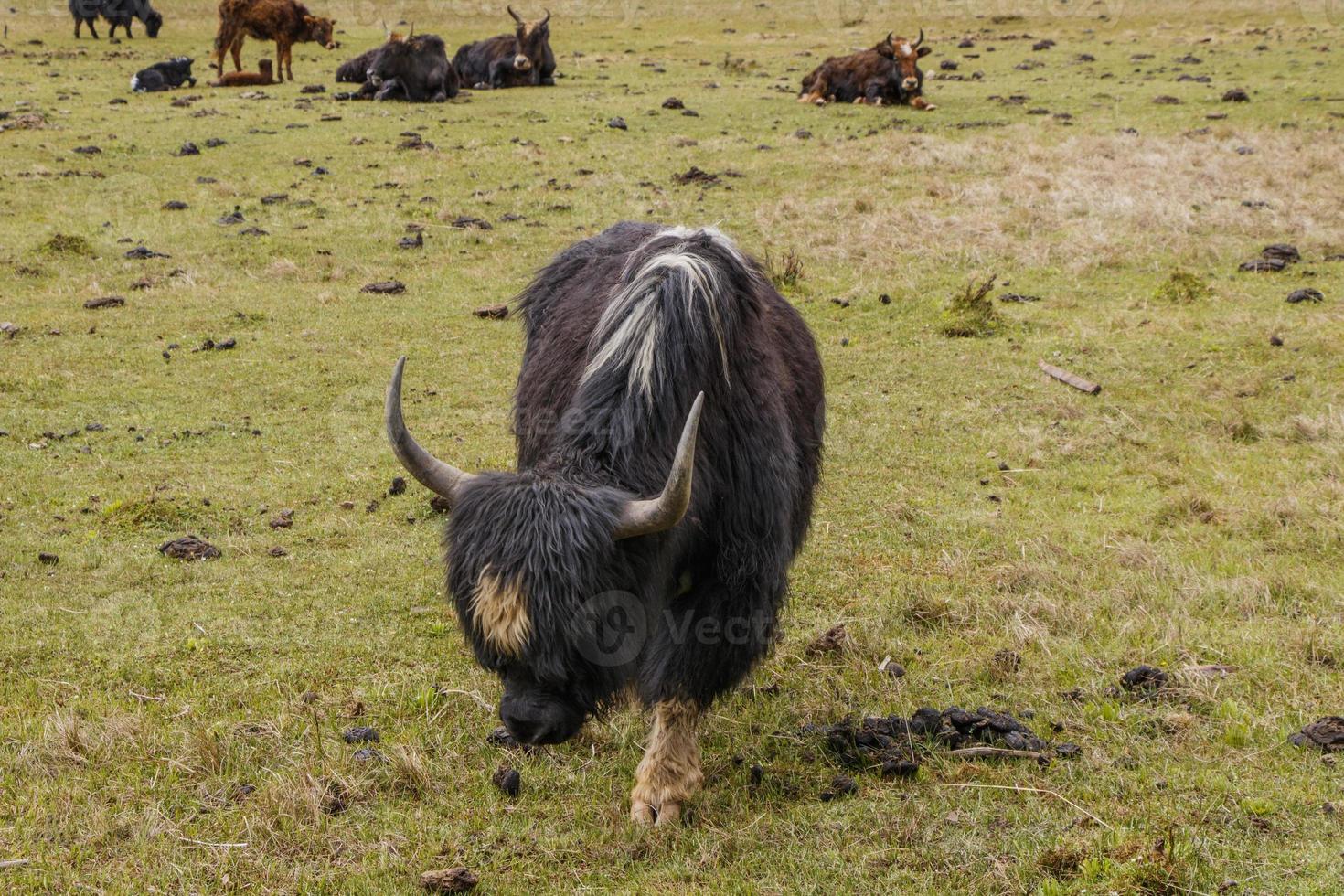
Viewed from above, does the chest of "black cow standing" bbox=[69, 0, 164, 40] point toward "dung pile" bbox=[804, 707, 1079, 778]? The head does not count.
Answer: no

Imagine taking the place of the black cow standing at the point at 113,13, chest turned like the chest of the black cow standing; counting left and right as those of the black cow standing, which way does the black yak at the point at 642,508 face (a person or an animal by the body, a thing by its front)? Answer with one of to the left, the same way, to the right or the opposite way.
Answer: to the right

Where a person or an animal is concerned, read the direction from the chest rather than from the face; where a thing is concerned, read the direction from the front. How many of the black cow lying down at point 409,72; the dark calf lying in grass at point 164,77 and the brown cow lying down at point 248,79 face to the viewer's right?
2

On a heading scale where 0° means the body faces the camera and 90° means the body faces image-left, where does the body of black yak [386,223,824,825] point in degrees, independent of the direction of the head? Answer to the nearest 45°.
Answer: approximately 0°

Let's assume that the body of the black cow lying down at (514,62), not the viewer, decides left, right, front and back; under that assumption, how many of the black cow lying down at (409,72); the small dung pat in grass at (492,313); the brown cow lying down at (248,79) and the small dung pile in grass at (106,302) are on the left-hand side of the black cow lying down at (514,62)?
0

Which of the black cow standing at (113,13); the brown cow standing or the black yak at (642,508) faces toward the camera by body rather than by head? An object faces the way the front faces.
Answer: the black yak

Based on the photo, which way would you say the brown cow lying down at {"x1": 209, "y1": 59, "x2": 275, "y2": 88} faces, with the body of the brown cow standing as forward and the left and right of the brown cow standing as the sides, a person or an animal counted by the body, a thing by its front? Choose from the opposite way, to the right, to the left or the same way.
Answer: the same way

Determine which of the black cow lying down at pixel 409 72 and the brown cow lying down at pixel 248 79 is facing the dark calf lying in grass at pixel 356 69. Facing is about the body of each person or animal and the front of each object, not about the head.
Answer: the brown cow lying down

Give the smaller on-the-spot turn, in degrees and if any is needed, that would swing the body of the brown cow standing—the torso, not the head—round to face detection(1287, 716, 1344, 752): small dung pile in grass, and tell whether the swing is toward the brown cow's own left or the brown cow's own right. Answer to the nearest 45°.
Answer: approximately 90° to the brown cow's own right

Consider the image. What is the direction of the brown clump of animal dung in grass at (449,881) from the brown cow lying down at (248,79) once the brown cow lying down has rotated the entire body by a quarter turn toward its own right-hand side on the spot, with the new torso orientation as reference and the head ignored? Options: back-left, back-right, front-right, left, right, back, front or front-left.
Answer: front

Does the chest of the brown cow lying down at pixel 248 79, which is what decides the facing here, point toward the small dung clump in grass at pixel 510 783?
no

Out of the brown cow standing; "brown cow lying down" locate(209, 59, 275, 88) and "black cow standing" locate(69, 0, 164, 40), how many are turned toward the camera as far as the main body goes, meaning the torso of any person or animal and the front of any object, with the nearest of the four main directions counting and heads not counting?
0

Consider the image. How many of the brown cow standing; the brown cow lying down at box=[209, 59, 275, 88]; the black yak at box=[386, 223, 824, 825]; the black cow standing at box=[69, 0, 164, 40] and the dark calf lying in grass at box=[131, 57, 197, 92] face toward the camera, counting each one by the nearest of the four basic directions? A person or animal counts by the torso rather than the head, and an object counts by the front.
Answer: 1

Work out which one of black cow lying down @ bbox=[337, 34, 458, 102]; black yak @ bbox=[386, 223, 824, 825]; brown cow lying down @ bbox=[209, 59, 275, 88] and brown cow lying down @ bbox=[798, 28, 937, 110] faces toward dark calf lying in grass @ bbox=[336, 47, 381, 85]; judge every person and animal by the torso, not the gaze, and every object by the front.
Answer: brown cow lying down @ bbox=[209, 59, 275, 88]

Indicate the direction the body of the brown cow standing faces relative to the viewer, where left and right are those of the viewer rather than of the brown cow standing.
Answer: facing to the right of the viewer

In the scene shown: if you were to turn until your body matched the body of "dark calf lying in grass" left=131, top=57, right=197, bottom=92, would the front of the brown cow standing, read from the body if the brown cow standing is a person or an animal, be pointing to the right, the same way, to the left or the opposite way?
the same way

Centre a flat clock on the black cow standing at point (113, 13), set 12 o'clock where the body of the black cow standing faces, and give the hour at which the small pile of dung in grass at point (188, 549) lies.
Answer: The small pile of dung in grass is roughly at 3 o'clock from the black cow standing.

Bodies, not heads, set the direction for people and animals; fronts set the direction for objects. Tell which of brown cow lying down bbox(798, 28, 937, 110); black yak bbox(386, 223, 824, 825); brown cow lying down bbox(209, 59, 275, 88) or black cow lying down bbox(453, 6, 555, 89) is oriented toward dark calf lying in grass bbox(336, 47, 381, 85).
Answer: brown cow lying down bbox(209, 59, 275, 88)

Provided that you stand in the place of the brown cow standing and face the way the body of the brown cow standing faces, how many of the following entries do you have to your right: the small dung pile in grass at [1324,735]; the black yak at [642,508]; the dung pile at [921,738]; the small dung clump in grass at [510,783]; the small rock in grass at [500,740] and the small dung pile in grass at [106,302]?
6

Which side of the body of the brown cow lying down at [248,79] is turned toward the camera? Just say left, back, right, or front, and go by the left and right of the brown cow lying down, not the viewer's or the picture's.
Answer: right
